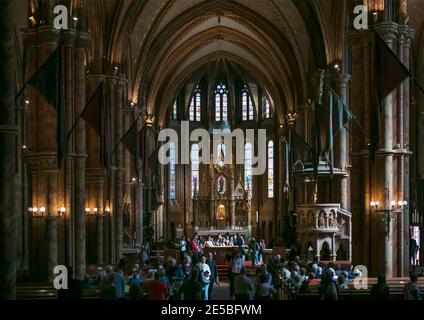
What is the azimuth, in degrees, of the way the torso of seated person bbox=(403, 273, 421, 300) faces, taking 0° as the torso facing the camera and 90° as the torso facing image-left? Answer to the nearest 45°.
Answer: approximately 180°

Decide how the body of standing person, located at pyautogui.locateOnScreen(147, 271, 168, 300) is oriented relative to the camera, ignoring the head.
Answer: away from the camera

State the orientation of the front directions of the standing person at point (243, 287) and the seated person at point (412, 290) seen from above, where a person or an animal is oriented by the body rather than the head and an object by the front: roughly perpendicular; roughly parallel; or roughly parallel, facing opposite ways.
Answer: roughly parallel

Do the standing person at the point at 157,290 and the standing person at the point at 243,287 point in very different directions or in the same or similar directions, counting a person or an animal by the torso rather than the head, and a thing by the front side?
same or similar directions

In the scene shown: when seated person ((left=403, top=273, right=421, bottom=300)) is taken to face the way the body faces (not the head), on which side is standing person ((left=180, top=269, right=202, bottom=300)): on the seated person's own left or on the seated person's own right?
on the seated person's own left

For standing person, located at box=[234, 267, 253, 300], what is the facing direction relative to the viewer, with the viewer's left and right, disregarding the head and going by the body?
facing away from the viewer

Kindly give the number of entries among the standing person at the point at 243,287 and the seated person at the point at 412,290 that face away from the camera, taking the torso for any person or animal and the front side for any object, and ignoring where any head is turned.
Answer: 2

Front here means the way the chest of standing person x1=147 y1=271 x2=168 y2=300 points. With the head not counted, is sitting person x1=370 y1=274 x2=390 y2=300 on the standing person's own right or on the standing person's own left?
on the standing person's own right

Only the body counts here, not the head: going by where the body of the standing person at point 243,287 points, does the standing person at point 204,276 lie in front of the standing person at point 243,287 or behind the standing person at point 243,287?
in front

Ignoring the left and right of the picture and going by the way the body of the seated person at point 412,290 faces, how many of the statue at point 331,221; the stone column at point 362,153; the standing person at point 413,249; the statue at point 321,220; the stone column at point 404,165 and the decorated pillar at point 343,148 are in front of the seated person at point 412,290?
6
